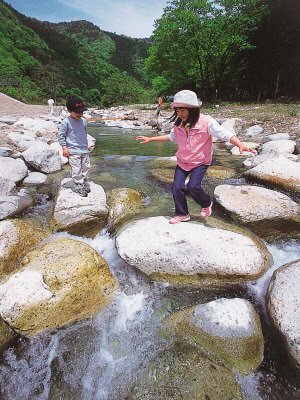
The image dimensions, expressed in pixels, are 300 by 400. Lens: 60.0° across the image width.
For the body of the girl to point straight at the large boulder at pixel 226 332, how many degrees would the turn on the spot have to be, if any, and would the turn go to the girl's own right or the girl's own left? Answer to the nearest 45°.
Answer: approximately 45° to the girl's own left

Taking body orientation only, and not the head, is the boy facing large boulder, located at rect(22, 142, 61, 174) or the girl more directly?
the girl

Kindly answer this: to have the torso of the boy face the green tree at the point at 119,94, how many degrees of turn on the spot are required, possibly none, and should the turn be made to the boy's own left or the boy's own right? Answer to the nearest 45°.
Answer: approximately 135° to the boy's own left

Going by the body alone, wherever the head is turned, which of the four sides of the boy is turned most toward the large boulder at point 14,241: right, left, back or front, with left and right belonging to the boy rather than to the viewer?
right

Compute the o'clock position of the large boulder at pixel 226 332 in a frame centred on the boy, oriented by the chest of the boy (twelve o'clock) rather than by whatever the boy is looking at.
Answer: The large boulder is roughly at 1 o'clock from the boy.

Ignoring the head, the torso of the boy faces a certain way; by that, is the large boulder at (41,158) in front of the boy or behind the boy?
behind

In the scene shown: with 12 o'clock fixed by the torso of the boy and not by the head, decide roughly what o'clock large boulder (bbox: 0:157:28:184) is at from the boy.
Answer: The large boulder is roughly at 6 o'clock from the boy.

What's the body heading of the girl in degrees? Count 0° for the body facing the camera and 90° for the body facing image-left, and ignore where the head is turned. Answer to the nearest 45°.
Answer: approximately 45°

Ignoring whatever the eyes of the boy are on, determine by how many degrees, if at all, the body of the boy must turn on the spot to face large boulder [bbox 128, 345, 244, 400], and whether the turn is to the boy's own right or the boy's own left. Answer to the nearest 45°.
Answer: approximately 45° to the boy's own right

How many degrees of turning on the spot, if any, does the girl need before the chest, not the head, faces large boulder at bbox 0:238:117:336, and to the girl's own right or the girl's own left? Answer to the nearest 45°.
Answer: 0° — they already face it

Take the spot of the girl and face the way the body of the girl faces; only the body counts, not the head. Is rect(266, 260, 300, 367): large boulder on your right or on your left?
on your left

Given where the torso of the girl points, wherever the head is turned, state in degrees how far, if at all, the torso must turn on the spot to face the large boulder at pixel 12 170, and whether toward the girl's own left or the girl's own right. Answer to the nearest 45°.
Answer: approximately 45° to the girl's own right
